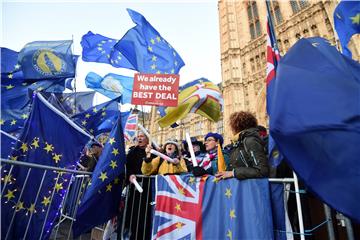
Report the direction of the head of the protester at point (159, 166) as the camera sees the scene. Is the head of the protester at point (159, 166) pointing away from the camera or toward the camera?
toward the camera

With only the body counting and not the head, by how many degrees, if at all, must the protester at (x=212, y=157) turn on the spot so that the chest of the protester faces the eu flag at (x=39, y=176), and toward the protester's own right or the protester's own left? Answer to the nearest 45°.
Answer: approximately 45° to the protester's own right

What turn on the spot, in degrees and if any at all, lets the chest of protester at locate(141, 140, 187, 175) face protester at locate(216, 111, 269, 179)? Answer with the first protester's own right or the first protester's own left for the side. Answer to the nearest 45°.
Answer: approximately 45° to the first protester's own left

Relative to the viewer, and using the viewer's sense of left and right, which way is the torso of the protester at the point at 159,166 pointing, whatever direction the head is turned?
facing the viewer

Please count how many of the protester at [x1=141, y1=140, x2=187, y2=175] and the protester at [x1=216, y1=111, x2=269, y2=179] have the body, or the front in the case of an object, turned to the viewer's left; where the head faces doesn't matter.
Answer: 1

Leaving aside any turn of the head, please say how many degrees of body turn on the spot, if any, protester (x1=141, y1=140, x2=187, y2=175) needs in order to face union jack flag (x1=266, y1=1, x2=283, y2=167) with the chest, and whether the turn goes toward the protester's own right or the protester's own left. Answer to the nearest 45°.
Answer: approximately 45° to the protester's own left

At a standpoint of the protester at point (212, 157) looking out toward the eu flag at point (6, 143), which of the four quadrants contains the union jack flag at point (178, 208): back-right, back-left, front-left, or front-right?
front-left

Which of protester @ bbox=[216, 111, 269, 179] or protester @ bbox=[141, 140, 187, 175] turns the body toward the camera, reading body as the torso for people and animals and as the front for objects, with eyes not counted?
protester @ bbox=[141, 140, 187, 175]

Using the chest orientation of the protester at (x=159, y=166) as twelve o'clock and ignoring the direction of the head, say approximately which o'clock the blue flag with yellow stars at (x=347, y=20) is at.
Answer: The blue flag with yellow stars is roughly at 10 o'clock from the protester.

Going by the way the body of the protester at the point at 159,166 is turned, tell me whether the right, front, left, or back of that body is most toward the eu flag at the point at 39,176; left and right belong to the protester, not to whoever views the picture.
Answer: right

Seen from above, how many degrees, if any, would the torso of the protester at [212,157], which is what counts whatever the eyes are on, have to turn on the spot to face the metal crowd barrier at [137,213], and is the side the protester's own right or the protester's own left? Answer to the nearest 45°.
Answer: approximately 45° to the protester's own right

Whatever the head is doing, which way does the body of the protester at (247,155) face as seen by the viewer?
to the viewer's left

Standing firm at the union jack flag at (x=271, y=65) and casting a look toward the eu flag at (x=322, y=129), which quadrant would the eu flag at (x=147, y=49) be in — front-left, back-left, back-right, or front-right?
back-right

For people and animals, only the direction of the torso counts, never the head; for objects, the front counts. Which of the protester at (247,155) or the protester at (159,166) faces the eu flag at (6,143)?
the protester at (247,155)

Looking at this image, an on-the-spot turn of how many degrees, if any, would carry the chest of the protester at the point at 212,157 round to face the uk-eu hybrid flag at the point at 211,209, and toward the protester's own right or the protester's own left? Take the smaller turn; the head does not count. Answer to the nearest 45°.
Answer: approximately 45° to the protester's own left

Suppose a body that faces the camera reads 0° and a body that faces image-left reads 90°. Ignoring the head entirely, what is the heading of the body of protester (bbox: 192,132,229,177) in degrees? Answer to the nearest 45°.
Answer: approximately 45°
